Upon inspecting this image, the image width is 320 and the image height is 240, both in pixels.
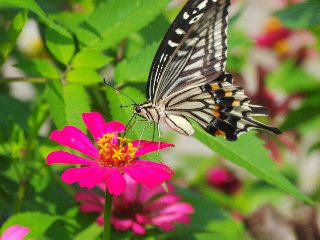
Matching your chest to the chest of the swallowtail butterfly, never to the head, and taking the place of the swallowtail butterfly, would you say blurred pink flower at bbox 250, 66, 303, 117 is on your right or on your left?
on your right

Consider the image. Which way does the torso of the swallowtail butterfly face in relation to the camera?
to the viewer's left
